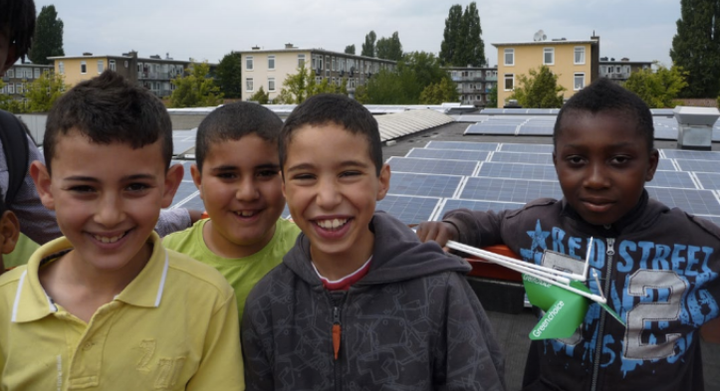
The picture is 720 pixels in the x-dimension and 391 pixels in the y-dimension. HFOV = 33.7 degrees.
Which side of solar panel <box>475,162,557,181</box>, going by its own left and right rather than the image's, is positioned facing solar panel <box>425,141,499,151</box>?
back

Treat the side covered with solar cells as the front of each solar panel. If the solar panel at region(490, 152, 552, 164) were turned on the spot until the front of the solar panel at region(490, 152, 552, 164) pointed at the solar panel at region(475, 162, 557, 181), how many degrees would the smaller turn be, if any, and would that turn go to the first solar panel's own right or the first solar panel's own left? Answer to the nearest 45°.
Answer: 0° — it already faces it

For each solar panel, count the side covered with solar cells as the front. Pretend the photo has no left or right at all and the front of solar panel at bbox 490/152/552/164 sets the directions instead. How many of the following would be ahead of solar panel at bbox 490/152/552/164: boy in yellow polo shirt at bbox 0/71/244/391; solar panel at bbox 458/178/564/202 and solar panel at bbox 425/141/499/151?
2

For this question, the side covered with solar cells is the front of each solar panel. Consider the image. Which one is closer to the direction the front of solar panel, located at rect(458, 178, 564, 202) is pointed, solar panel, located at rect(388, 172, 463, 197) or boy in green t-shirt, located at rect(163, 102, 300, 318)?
the boy in green t-shirt

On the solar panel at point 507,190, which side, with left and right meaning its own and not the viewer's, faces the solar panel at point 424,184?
right

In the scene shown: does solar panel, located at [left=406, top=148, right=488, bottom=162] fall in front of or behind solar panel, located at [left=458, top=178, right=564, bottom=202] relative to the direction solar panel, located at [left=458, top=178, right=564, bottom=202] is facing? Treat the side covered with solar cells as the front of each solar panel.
behind

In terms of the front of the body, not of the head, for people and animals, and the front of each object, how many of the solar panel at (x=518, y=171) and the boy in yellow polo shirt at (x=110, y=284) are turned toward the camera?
2

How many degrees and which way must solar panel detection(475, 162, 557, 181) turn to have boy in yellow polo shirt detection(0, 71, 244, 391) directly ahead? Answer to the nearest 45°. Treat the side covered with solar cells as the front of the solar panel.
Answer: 0° — it already faces them

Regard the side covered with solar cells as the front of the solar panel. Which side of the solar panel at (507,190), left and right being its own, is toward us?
front

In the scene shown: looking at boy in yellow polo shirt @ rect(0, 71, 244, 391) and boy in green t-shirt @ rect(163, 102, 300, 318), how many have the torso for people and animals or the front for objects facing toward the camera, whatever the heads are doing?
2

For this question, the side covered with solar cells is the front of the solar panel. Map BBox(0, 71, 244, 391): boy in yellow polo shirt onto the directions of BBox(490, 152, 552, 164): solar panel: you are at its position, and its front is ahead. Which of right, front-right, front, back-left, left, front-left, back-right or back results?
front
